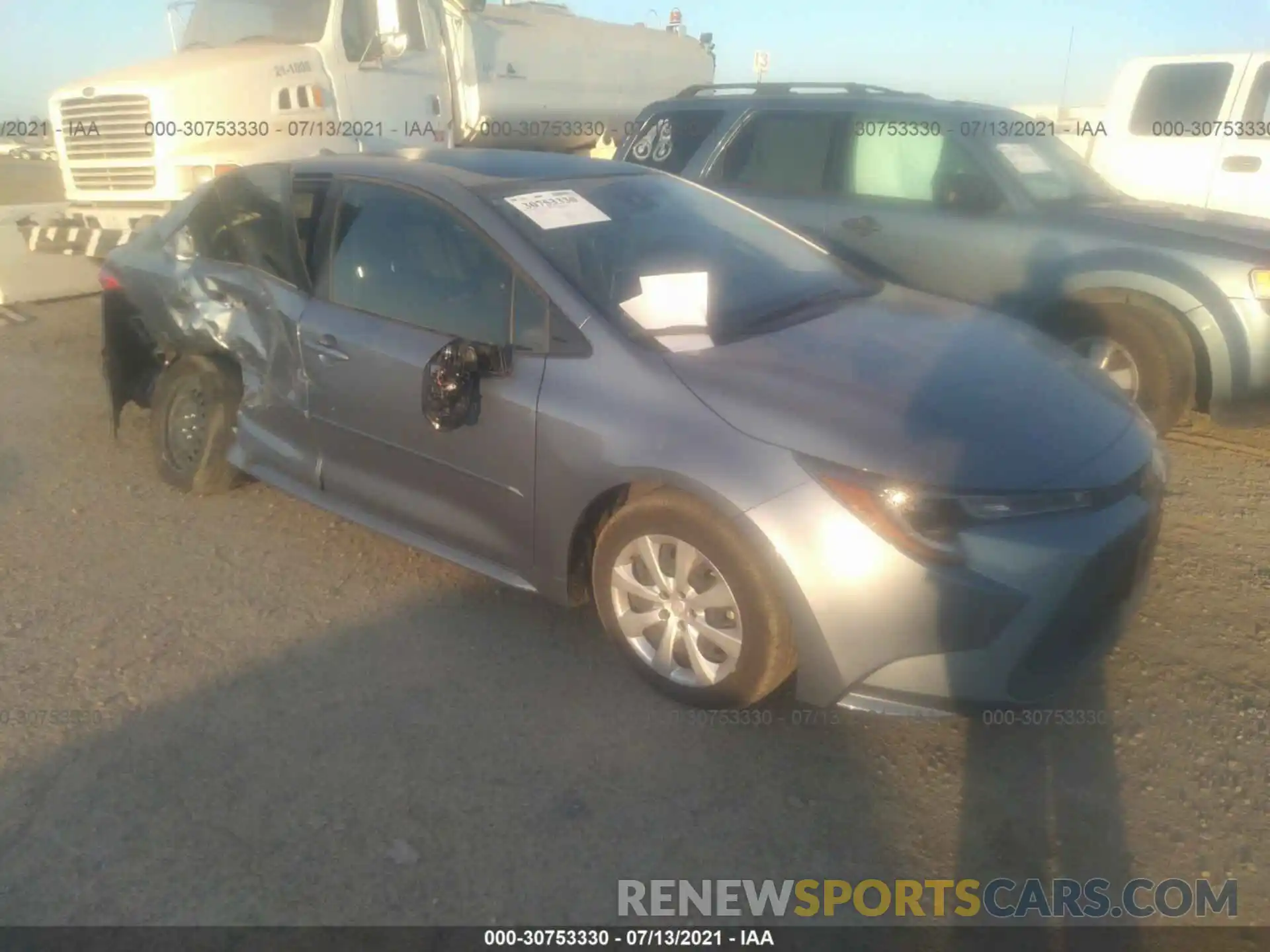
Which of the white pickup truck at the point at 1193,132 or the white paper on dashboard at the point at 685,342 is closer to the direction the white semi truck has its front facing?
the white paper on dashboard

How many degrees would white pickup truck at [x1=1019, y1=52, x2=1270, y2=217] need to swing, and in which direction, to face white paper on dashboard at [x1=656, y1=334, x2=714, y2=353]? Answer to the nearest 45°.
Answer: approximately 90° to its right

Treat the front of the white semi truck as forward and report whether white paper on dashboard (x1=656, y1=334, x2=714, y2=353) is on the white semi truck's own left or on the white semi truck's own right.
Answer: on the white semi truck's own left

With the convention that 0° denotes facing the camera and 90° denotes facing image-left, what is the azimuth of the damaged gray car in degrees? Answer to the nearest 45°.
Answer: approximately 315°

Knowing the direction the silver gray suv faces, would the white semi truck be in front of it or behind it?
behind

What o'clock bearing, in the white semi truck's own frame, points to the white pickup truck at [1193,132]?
The white pickup truck is roughly at 8 o'clock from the white semi truck.

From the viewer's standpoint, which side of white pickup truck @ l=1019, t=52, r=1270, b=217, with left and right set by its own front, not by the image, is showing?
right

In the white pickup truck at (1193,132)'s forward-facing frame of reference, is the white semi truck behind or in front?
behind

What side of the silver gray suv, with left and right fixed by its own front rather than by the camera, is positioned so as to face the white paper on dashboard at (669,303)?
right

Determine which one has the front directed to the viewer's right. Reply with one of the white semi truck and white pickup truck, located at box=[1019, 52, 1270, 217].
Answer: the white pickup truck
